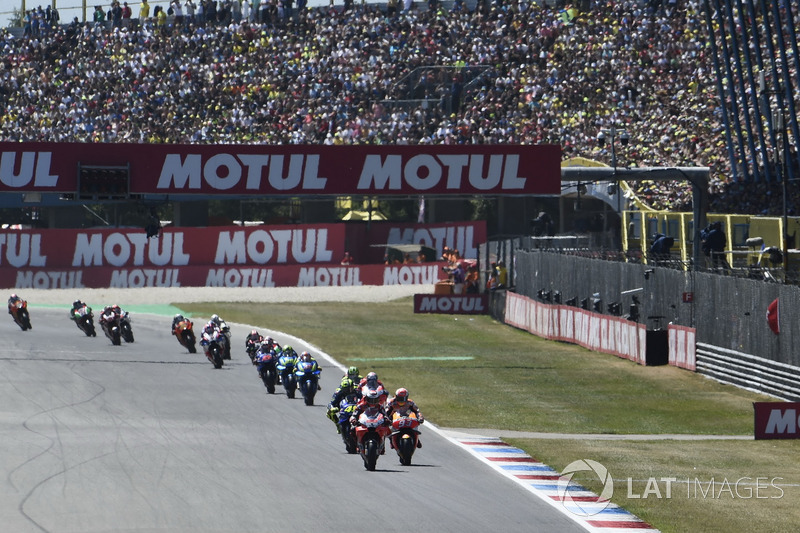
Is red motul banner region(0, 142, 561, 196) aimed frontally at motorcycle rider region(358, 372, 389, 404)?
yes

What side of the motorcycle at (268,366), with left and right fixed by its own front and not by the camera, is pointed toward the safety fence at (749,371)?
left

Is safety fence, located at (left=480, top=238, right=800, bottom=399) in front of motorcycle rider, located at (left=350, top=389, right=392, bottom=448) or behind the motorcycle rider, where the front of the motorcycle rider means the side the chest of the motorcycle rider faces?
behind

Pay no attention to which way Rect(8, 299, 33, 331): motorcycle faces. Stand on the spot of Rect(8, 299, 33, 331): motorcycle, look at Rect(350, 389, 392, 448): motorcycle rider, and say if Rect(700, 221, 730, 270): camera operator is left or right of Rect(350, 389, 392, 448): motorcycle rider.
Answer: left

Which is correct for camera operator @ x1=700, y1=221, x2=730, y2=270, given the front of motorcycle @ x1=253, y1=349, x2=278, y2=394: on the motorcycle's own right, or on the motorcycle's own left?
on the motorcycle's own left

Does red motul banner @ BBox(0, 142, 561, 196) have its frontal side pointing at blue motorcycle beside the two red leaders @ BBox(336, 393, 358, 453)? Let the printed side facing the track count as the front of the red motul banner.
yes

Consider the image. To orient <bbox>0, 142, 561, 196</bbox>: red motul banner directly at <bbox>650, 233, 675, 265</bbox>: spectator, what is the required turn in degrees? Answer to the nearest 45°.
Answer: approximately 45° to its left
